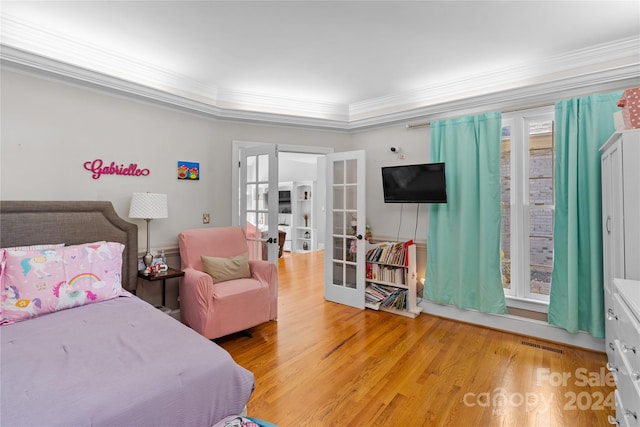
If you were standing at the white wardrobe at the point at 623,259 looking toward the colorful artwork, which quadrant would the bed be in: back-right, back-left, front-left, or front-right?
front-left

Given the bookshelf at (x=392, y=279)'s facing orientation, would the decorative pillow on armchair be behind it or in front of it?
in front

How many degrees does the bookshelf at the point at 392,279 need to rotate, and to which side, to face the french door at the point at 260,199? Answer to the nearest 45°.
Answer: approximately 45° to its right

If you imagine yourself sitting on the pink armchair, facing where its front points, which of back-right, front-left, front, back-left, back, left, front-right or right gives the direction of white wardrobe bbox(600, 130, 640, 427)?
front

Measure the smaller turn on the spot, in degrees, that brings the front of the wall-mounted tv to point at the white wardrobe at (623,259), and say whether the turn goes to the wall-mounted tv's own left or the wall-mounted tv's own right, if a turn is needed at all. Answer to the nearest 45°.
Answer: approximately 90° to the wall-mounted tv's own left

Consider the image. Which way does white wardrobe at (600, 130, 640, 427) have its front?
to the viewer's left

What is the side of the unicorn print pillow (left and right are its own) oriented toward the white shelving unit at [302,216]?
left

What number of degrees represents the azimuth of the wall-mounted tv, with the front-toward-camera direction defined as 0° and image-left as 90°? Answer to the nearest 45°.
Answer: approximately 45°

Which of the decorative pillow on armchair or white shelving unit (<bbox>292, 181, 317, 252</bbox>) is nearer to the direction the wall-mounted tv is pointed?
the decorative pillow on armchair

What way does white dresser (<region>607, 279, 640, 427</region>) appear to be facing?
to the viewer's left

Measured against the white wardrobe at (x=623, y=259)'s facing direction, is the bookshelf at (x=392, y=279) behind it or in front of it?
in front

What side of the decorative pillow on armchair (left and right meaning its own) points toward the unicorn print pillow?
right

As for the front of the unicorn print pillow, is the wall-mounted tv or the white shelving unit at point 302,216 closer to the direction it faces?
the wall-mounted tv
